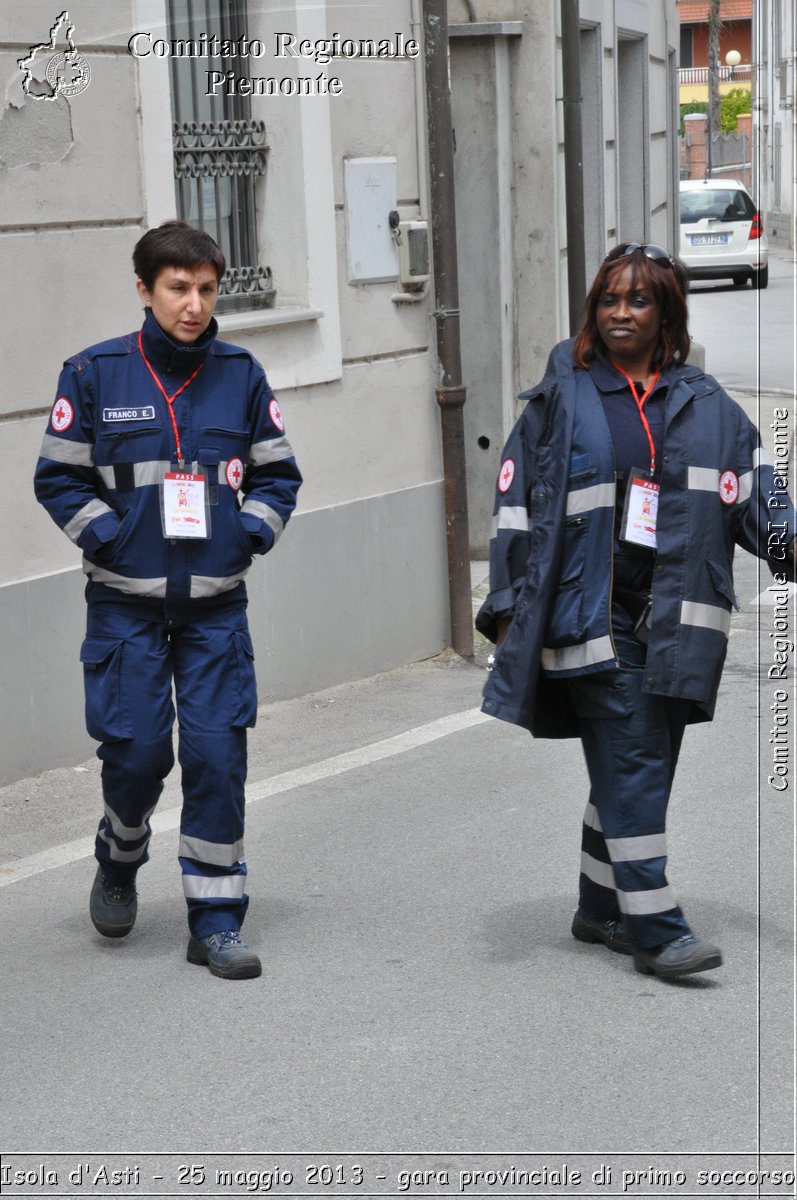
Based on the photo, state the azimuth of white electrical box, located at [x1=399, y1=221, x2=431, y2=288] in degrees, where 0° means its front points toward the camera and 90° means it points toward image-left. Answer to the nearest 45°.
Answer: approximately 315°

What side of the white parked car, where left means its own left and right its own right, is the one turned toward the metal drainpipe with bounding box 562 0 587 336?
back

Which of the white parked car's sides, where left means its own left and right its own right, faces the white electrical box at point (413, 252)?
back

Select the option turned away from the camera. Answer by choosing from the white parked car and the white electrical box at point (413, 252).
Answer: the white parked car

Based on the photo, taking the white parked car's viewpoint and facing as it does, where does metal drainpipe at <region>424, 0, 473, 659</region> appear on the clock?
The metal drainpipe is roughly at 6 o'clock from the white parked car.

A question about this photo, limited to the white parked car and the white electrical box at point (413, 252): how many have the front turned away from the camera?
1

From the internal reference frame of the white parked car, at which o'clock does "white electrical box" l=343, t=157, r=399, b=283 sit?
The white electrical box is roughly at 6 o'clock from the white parked car.

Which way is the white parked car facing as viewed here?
away from the camera

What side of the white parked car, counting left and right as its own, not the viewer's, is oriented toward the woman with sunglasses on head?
back

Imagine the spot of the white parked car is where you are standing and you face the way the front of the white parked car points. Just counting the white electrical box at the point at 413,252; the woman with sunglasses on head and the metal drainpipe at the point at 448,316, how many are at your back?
3

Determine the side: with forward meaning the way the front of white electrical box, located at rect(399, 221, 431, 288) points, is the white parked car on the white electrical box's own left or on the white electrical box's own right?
on the white electrical box's own left
